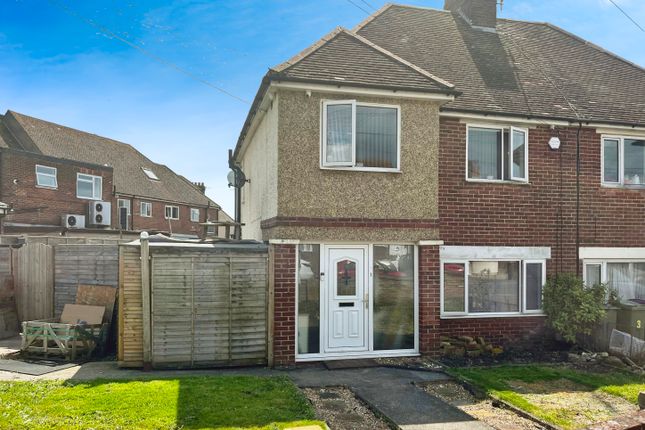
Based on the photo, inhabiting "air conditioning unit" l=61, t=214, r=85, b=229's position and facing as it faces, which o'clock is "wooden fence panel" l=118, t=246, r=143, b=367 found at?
The wooden fence panel is roughly at 12 o'clock from the air conditioning unit.

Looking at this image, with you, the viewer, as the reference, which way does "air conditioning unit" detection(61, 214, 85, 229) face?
facing the viewer

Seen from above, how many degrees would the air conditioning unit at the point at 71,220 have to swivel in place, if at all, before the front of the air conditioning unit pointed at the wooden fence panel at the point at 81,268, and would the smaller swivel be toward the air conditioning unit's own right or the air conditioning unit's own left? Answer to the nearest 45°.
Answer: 0° — it already faces it

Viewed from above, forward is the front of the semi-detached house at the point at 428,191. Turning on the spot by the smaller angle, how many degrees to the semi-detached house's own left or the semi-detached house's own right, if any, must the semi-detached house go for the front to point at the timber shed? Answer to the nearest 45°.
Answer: approximately 45° to the semi-detached house's own right

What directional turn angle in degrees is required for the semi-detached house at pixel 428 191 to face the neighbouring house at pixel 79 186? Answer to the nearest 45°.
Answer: approximately 135° to its right

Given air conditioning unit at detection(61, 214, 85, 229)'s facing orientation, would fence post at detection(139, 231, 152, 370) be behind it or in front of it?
in front

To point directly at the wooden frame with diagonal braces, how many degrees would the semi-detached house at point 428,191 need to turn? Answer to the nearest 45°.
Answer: approximately 90° to its right
